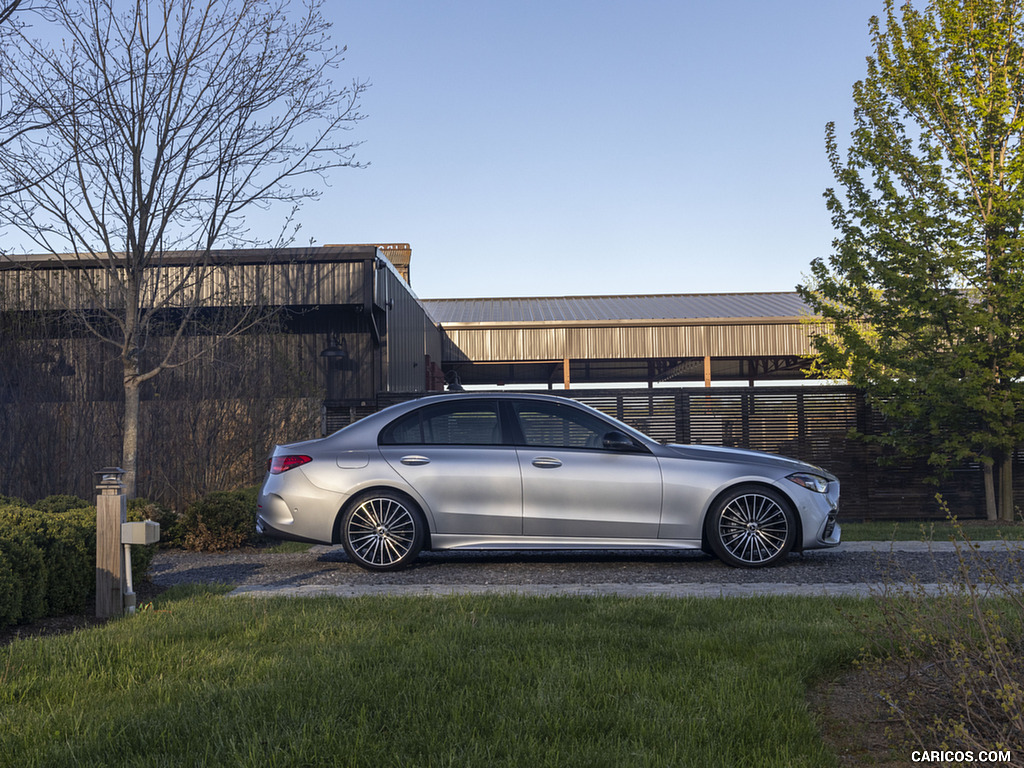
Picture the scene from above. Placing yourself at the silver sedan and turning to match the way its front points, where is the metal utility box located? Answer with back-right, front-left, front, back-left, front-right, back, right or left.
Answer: back-right

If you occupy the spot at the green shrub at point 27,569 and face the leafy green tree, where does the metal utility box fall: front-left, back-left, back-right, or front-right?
front-right

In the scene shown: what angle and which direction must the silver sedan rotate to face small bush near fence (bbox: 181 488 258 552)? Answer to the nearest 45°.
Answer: approximately 135° to its left

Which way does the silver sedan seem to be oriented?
to the viewer's right

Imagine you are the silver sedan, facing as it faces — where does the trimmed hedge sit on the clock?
The trimmed hedge is roughly at 5 o'clock from the silver sedan.

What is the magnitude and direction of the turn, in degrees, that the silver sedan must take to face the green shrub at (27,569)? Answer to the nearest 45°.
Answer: approximately 135° to its right

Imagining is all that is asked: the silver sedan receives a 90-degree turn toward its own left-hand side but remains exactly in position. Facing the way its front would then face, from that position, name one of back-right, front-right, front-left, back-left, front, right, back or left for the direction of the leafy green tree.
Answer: front-right

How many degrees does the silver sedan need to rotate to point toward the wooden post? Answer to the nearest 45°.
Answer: approximately 135° to its right

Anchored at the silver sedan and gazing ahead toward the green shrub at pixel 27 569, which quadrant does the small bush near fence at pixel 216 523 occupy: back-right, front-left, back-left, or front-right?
front-right

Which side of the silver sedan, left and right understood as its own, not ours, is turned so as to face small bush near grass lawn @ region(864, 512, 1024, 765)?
right

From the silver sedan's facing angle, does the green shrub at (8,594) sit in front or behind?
behind

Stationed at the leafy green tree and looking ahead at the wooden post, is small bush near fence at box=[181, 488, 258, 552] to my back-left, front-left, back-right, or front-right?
front-right
